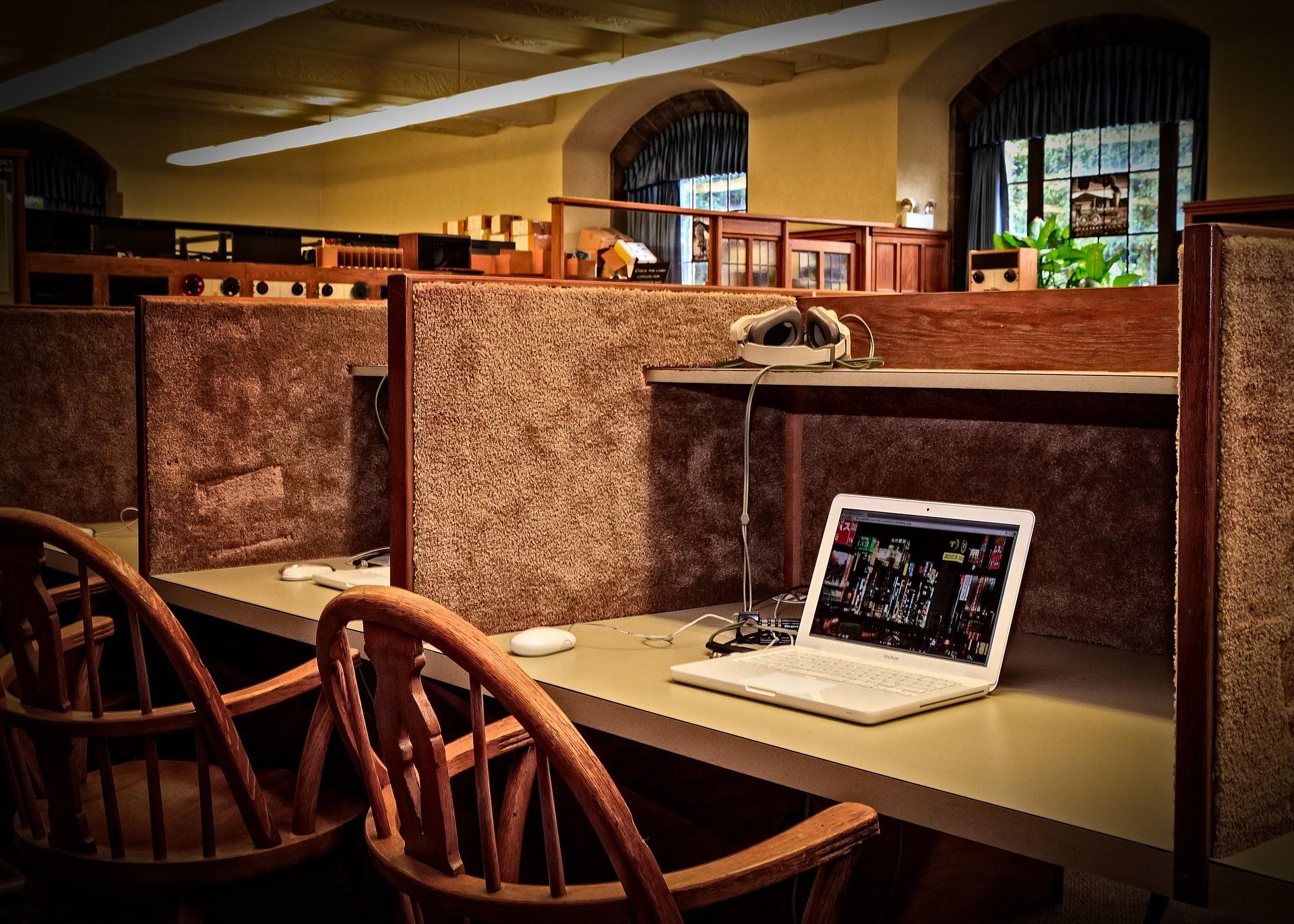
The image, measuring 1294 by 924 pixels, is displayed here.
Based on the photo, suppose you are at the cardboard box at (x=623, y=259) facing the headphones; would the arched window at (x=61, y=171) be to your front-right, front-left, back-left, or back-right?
back-right

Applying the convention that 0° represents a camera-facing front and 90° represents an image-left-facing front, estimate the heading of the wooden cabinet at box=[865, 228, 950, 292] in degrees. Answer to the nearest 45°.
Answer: approximately 0°

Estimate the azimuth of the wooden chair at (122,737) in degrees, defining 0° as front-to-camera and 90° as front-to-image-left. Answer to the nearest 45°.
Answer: approximately 225°

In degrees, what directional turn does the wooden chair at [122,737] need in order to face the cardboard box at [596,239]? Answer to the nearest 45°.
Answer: approximately 45° to its left

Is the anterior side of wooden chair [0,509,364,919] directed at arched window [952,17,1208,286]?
yes

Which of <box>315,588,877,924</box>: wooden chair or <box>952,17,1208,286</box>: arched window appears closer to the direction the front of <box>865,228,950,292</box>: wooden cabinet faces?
the wooden chair

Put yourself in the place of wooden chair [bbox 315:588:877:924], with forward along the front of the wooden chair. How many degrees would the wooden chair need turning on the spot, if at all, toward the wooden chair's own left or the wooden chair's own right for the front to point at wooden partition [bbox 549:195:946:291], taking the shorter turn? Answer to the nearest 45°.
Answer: approximately 45° to the wooden chair's own left

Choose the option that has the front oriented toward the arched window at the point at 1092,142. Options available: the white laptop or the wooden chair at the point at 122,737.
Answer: the wooden chair
